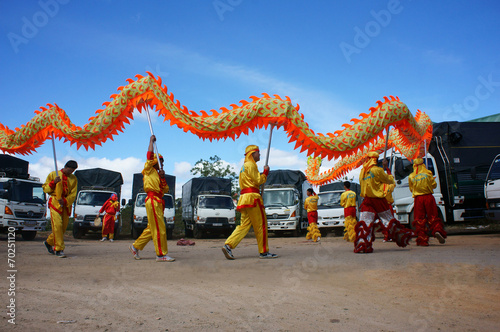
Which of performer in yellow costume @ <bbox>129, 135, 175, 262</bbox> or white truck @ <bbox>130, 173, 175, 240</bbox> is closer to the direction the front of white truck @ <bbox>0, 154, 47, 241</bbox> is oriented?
the performer in yellow costume

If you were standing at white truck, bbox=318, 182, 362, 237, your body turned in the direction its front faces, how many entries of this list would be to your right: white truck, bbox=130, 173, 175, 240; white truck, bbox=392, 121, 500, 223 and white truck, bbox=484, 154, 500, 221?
1

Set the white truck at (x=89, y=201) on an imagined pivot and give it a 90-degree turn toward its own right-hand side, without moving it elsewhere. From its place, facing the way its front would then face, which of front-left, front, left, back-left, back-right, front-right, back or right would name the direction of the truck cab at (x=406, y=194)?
back-left
